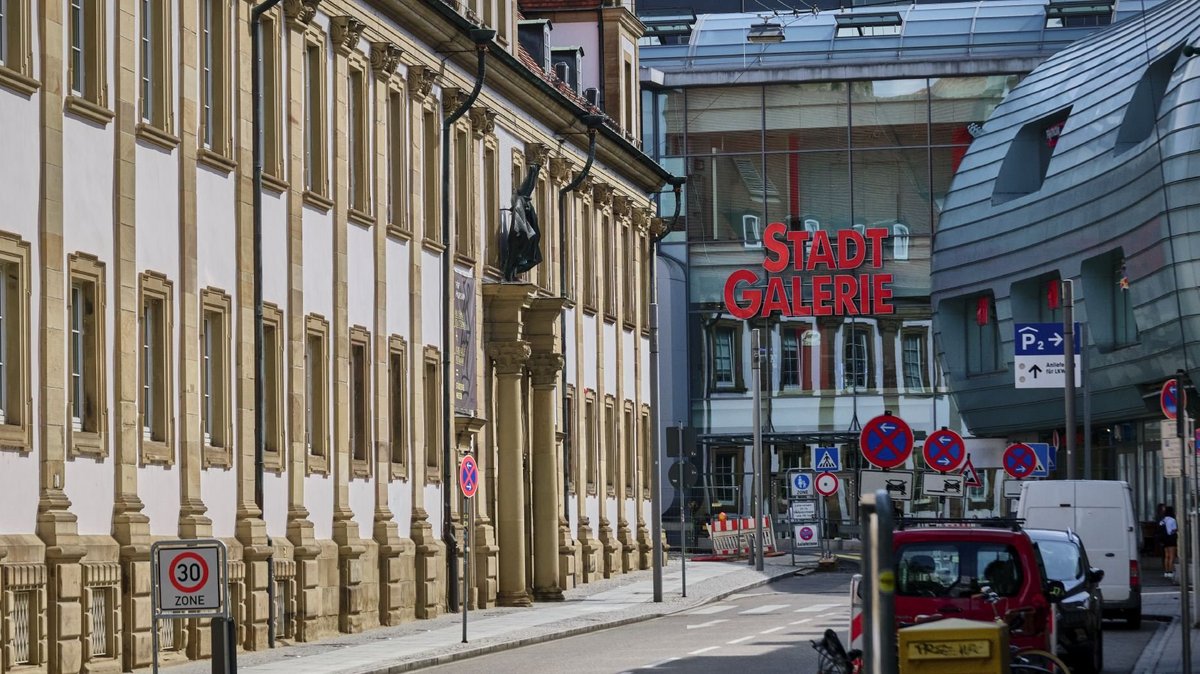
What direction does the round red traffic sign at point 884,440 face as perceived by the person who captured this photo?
facing the viewer

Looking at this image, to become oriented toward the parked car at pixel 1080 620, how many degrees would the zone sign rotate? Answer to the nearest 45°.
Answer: approximately 135° to its left

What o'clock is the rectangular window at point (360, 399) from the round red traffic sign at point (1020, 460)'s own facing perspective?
The rectangular window is roughly at 2 o'clock from the round red traffic sign.

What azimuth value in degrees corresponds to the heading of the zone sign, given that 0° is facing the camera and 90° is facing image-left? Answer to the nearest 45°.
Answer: approximately 0°

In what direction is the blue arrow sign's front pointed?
toward the camera

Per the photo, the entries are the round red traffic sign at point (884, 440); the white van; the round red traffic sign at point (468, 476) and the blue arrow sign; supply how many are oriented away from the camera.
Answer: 1

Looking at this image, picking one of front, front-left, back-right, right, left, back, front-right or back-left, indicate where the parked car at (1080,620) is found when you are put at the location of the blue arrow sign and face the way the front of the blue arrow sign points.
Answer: front

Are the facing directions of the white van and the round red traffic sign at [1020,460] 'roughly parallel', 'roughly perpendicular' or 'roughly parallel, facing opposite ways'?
roughly parallel, facing opposite ways

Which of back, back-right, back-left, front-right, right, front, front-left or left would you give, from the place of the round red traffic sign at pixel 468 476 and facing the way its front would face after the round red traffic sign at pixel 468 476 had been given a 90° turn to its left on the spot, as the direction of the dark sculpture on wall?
front-left

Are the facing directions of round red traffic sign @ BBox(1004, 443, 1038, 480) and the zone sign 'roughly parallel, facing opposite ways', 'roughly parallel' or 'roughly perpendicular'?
roughly parallel

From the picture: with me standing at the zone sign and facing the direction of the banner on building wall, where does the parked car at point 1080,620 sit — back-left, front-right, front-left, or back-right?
front-right

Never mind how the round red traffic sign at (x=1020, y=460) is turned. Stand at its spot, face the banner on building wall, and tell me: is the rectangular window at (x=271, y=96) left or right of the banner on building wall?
left

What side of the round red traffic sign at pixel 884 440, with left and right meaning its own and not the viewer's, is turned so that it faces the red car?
front

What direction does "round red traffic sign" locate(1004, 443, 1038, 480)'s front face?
toward the camera

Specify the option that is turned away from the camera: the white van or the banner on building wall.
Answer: the white van
